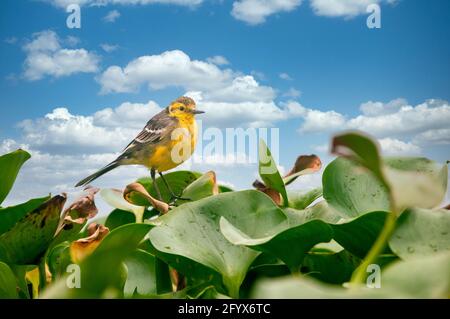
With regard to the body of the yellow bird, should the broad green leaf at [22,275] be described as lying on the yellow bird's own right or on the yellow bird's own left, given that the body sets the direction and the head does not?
on the yellow bird's own right

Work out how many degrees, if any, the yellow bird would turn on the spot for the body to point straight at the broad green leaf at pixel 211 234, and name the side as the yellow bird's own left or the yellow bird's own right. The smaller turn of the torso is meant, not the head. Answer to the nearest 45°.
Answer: approximately 90° to the yellow bird's own right

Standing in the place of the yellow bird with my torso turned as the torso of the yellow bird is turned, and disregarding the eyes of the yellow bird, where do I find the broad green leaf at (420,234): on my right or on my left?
on my right

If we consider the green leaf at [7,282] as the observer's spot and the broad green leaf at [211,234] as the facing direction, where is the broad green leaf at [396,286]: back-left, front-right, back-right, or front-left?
front-right

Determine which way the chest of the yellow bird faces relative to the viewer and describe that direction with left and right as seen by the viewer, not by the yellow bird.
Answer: facing to the right of the viewer

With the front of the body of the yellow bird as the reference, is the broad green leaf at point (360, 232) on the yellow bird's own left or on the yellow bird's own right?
on the yellow bird's own right
